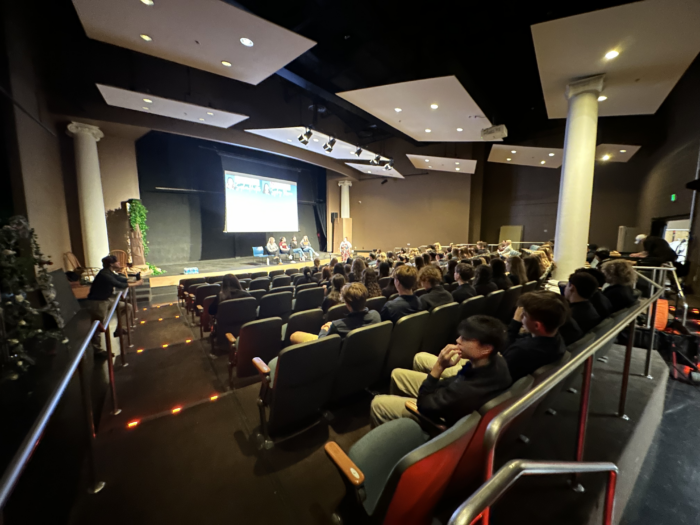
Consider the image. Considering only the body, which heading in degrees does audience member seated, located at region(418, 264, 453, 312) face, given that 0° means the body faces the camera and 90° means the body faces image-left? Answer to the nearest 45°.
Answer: approximately 135°

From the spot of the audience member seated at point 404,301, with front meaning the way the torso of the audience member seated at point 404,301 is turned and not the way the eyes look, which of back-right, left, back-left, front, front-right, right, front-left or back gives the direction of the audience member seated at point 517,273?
right

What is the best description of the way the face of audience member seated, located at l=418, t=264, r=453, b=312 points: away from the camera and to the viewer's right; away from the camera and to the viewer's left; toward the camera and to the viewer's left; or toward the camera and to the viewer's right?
away from the camera and to the viewer's left

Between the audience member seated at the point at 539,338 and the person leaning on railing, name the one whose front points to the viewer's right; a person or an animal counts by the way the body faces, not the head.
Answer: the person leaning on railing

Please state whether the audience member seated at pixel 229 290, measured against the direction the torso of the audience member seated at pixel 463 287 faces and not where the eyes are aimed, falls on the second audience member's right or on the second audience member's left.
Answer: on the second audience member's left

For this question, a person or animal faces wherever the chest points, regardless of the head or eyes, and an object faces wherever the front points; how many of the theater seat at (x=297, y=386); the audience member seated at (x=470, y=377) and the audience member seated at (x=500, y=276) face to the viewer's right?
0

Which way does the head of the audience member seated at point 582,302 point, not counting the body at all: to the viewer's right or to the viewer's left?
to the viewer's left

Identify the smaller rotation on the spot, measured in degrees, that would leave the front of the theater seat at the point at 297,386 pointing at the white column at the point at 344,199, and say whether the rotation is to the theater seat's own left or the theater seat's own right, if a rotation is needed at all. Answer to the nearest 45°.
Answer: approximately 45° to the theater seat's own right

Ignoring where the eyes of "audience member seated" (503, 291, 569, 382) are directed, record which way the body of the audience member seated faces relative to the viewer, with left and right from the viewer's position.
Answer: facing away from the viewer and to the left of the viewer

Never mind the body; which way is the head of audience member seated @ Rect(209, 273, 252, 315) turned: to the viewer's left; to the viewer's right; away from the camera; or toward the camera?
away from the camera

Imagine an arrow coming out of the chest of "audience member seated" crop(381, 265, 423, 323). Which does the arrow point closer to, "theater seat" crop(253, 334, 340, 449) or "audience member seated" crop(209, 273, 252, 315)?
the audience member seated

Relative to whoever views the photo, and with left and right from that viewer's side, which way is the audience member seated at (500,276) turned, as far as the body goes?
facing away from the viewer and to the left of the viewer

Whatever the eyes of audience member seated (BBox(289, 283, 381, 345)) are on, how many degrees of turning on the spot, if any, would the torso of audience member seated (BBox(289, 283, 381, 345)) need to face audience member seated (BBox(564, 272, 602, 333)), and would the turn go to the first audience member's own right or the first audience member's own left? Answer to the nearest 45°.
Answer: approximately 135° to the first audience member's own right

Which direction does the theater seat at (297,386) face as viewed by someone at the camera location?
facing away from the viewer and to the left of the viewer

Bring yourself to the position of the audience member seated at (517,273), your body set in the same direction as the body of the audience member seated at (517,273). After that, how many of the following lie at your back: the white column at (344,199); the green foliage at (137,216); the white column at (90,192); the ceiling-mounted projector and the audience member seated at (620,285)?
1

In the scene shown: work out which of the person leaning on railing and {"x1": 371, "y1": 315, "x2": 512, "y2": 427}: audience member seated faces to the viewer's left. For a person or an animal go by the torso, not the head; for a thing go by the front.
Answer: the audience member seated

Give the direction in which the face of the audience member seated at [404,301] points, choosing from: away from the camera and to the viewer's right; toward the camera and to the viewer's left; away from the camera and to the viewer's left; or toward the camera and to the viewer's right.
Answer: away from the camera and to the viewer's left

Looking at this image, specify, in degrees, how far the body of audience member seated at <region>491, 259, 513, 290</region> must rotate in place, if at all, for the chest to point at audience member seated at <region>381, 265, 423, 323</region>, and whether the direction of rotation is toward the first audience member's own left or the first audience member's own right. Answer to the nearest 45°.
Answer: approximately 90° to the first audience member's own left
